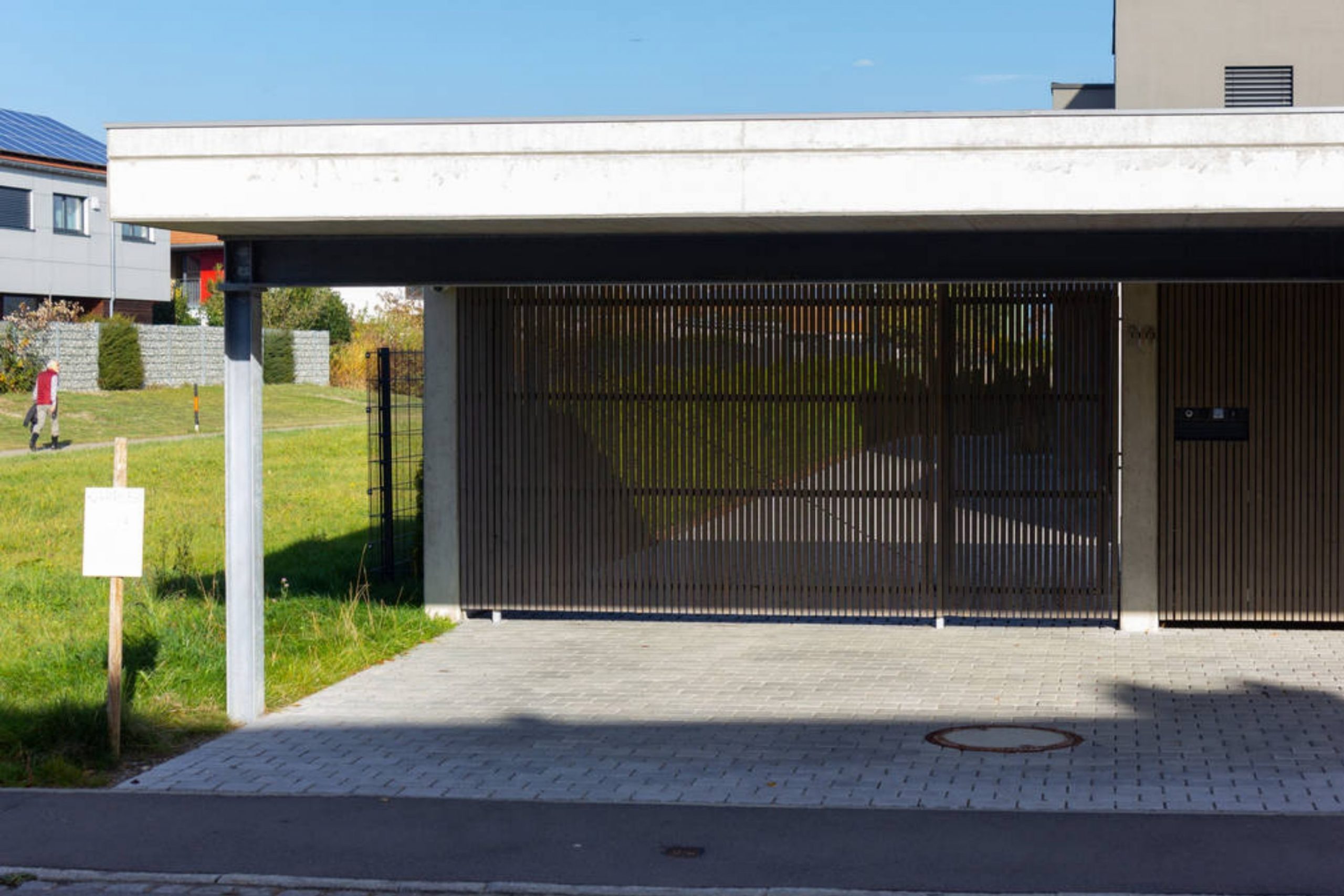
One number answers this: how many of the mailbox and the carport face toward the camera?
2

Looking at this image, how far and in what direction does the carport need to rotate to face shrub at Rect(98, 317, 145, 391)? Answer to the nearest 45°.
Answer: approximately 135° to its right

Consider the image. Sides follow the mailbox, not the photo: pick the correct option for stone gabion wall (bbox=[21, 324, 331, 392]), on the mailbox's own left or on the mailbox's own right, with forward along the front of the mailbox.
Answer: on the mailbox's own right

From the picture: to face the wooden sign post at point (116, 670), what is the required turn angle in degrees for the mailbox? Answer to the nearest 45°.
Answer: approximately 45° to its right

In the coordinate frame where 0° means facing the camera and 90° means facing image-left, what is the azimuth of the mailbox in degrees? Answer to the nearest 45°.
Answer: approximately 0°

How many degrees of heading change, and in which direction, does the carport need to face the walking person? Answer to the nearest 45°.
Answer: approximately 135° to its right

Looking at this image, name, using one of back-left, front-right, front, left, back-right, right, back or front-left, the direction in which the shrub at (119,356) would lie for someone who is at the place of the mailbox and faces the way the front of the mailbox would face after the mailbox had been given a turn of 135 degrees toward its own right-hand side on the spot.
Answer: front

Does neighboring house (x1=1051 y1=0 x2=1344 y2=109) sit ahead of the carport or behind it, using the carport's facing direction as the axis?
behind

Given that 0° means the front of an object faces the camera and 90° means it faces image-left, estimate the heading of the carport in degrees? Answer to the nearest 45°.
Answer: approximately 0°
